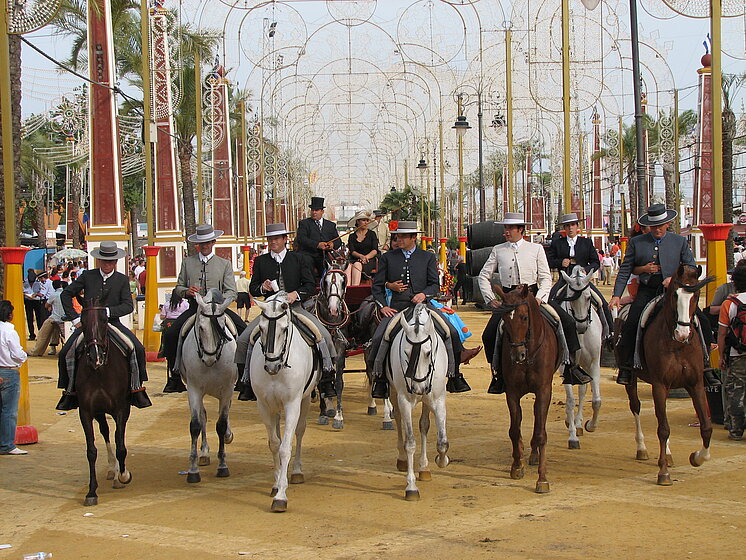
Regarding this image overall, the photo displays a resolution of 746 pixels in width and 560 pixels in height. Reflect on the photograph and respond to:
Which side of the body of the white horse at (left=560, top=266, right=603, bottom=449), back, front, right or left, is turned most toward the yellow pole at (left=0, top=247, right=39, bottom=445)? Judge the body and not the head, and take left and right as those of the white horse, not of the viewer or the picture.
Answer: right

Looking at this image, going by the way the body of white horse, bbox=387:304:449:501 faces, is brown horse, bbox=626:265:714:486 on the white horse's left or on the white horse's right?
on the white horse's left

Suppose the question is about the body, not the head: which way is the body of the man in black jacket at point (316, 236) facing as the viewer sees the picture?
toward the camera

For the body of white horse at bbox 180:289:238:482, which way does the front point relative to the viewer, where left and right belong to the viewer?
facing the viewer

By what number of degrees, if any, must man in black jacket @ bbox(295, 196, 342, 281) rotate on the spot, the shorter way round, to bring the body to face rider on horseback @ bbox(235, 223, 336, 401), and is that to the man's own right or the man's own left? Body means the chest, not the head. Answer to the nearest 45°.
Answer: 0° — they already face them

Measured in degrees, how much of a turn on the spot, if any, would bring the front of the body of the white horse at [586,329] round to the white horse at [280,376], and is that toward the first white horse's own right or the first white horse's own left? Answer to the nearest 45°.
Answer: approximately 45° to the first white horse's own right

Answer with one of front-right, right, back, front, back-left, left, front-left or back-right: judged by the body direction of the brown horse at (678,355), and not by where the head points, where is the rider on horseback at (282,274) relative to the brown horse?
right

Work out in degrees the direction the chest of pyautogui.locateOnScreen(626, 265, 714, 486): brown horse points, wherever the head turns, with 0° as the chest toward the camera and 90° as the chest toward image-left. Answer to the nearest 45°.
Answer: approximately 0°

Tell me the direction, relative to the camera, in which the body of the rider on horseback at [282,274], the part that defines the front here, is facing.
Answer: toward the camera

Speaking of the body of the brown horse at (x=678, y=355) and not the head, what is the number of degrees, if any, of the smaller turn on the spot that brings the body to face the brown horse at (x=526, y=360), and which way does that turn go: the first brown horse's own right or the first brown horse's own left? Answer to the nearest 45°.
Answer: approximately 90° to the first brown horse's own right
